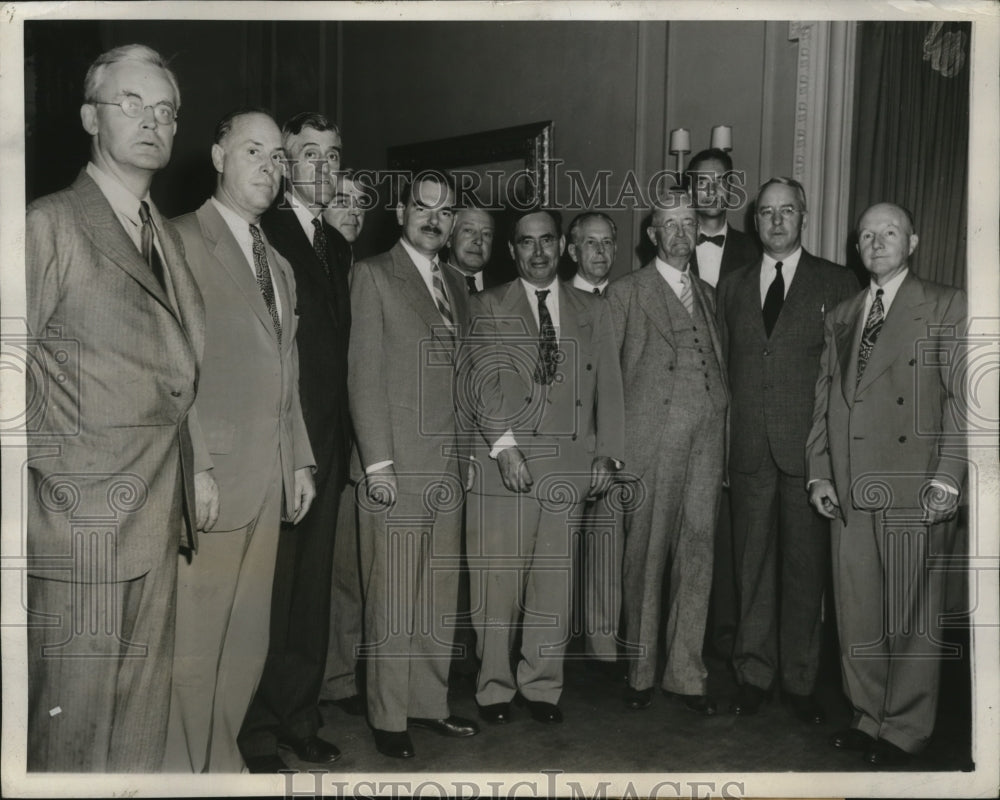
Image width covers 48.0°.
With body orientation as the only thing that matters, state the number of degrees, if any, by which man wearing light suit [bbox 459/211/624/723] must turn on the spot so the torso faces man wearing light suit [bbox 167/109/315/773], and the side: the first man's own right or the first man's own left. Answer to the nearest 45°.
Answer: approximately 90° to the first man's own right

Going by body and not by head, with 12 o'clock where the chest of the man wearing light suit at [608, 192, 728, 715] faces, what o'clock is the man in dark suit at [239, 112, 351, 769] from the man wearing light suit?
The man in dark suit is roughly at 4 o'clock from the man wearing light suit.

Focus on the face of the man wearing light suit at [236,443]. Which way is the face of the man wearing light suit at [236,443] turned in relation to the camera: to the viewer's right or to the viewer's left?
to the viewer's right

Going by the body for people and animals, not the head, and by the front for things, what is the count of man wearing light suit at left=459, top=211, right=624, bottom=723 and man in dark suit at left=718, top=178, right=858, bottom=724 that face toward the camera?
2

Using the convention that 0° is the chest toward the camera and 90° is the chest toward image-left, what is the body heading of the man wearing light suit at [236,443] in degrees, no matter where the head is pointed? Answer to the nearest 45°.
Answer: approximately 315°

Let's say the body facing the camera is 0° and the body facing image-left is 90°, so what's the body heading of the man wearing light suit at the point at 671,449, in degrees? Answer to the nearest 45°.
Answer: approximately 315°

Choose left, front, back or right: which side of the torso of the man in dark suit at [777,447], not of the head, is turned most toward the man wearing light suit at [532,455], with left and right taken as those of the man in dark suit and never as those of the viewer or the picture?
right

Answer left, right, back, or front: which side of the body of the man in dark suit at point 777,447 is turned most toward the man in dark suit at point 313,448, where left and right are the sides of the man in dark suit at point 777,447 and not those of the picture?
right
